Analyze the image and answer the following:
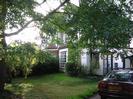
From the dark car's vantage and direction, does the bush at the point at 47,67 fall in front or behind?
in front

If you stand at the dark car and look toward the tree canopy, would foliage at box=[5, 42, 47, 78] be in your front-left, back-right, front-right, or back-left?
front-left

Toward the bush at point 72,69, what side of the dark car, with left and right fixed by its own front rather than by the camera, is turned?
front
